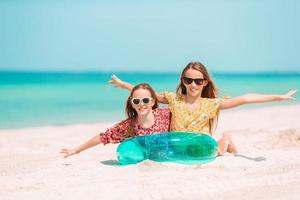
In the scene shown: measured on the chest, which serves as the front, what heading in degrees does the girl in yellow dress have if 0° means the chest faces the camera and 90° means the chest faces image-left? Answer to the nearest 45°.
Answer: approximately 0°

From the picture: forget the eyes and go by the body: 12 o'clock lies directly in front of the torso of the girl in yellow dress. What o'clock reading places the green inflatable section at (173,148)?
The green inflatable section is roughly at 1 o'clock from the girl in yellow dress.
